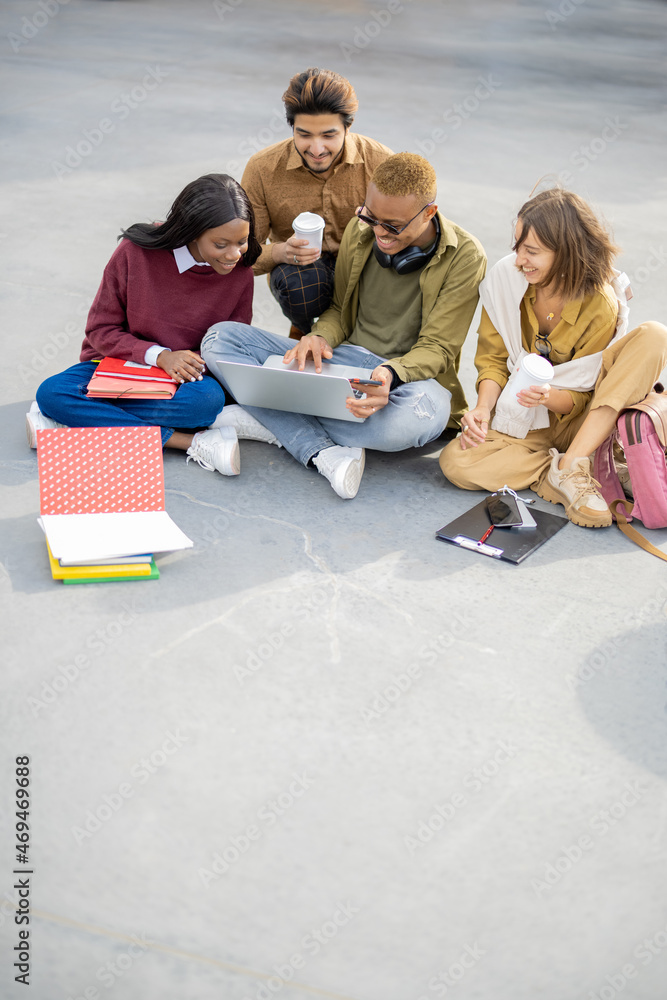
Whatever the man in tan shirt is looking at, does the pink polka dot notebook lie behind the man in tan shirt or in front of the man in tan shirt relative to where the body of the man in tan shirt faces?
in front

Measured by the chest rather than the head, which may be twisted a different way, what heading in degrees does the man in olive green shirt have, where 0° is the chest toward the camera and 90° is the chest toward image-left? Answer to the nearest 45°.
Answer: approximately 45°

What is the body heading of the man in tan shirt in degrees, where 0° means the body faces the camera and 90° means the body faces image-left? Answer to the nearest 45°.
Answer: approximately 0°
